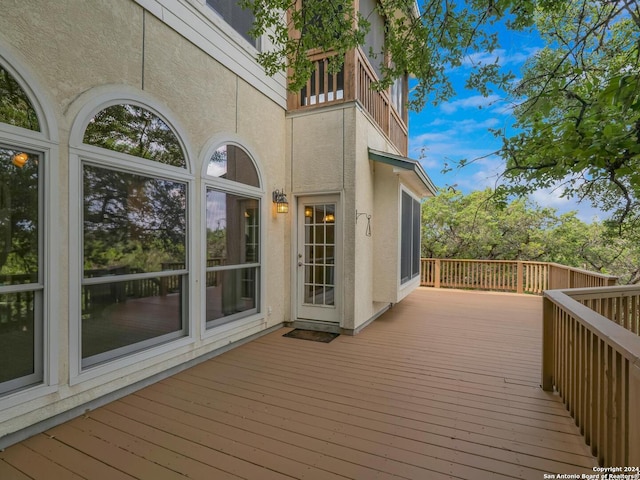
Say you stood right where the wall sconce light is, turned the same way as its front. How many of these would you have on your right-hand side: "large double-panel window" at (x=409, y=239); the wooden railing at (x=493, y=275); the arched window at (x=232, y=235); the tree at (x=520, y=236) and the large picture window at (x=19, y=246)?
2

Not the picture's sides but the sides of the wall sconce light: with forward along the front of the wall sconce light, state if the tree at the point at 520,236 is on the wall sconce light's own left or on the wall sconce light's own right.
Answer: on the wall sconce light's own left

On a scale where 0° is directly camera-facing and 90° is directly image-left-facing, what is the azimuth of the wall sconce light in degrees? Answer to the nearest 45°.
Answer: approximately 315°

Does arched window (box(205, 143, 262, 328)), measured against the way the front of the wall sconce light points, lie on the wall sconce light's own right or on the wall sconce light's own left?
on the wall sconce light's own right

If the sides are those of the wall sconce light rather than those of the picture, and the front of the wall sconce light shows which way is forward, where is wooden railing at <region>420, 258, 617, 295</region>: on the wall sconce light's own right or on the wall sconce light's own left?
on the wall sconce light's own left

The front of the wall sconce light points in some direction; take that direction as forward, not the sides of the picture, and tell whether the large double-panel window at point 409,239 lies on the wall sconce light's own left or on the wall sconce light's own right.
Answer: on the wall sconce light's own left

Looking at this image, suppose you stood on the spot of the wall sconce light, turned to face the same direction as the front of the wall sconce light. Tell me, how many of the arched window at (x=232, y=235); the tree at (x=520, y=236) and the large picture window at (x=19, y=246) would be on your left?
1

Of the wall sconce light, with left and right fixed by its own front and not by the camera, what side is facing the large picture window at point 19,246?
right

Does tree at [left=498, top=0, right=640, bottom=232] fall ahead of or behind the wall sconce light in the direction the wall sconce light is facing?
ahead
